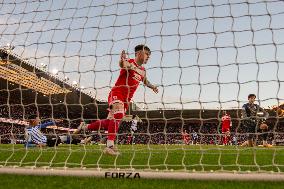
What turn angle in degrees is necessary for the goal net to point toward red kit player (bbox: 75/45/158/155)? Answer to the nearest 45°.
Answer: approximately 45° to its left

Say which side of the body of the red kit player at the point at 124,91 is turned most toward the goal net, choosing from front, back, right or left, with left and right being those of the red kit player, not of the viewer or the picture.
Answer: front

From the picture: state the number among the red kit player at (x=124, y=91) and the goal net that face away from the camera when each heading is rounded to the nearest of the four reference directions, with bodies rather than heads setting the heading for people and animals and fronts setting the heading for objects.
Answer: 1

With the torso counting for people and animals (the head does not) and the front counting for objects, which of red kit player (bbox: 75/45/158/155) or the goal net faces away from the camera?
the goal net

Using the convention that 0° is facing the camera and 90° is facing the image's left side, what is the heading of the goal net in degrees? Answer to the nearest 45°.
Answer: approximately 180°
